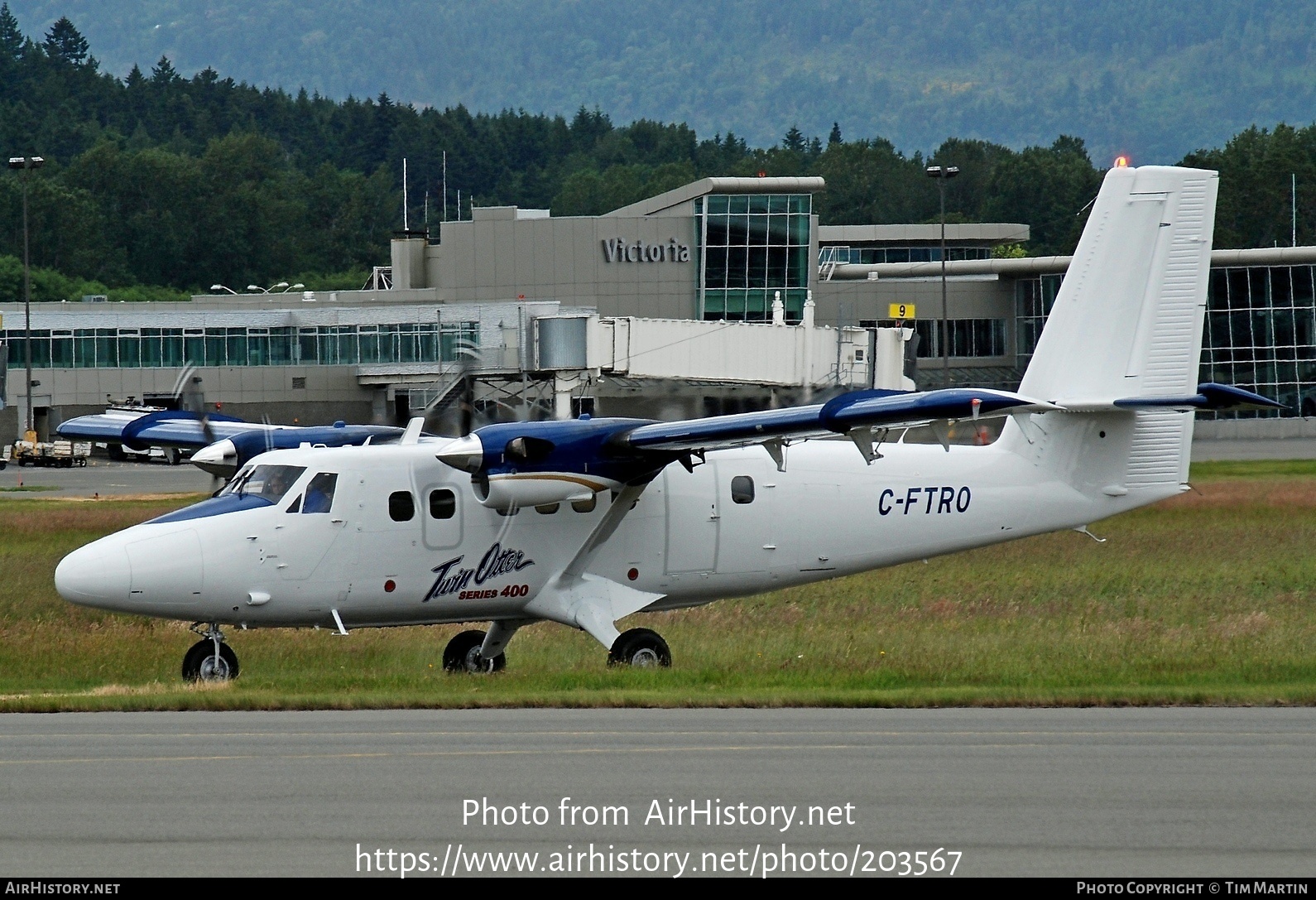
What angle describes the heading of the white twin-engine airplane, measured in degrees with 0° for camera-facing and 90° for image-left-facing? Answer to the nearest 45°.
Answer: approximately 45°
